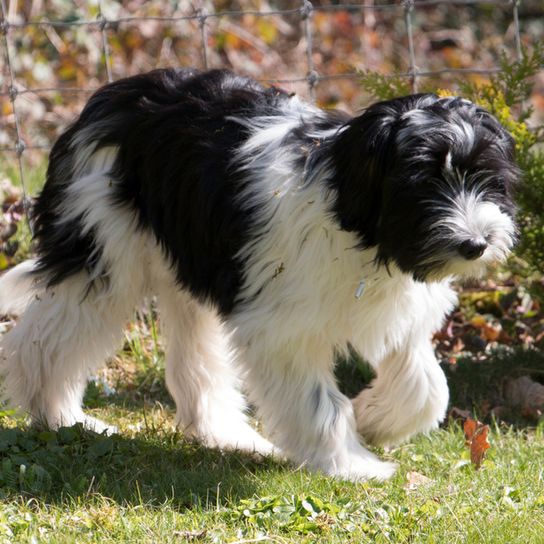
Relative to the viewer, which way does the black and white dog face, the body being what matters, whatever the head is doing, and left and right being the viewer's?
facing the viewer and to the right of the viewer

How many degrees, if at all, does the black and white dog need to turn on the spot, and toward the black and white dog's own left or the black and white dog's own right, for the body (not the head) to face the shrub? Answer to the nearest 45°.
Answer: approximately 90° to the black and white dog's own left

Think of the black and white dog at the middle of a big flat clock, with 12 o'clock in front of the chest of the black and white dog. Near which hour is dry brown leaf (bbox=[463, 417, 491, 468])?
The dry brown leaf is roughly at 11 o'clock from the black and white dog.
